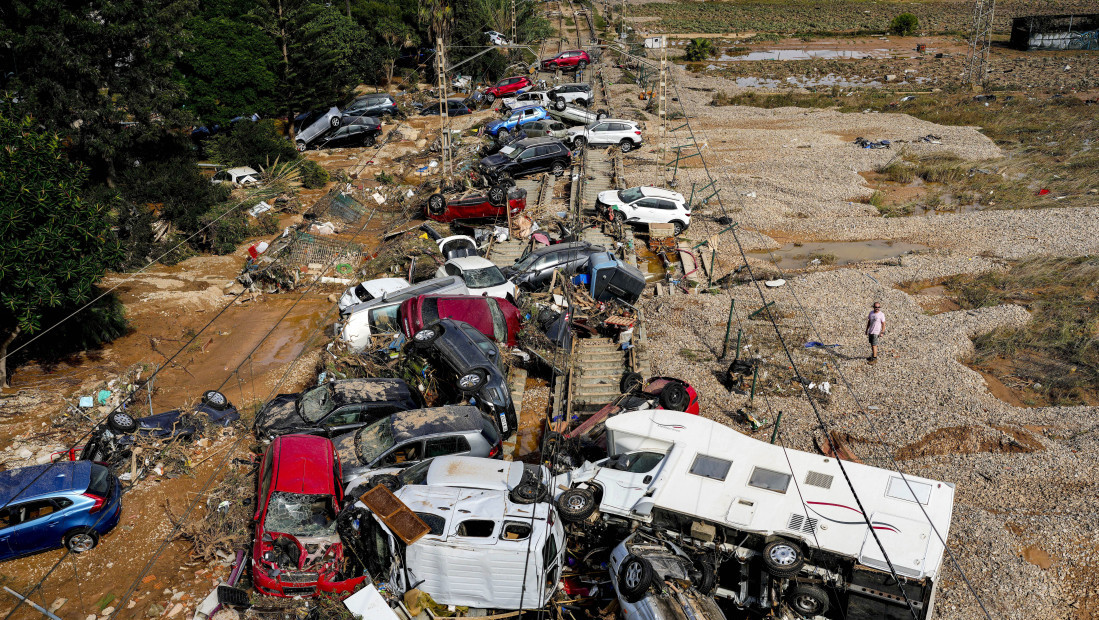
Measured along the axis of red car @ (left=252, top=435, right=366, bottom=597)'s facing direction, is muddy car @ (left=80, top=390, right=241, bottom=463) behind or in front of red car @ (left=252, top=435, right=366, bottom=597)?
behind

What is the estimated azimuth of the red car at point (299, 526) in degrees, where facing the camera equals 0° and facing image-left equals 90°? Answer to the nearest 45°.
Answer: approximately 0°

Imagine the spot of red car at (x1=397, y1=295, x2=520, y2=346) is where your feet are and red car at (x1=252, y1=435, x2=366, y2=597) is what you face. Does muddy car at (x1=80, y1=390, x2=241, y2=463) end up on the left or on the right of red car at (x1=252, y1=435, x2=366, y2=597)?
right

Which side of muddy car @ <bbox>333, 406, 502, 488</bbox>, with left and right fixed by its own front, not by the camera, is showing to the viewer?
left

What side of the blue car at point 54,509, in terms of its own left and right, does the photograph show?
left

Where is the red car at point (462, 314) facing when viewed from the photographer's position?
facing to the right of the viewer

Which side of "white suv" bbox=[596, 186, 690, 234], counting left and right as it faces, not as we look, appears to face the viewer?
left

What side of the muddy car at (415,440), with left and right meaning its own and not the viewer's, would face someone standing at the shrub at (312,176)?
right
